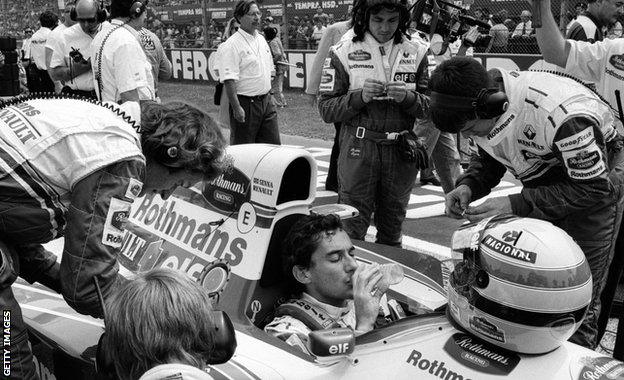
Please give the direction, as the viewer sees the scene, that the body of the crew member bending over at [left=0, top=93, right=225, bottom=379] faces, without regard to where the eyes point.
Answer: to the viewer's right

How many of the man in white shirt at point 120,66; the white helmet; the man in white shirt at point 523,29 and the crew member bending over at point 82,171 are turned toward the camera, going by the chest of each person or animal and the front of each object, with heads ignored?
1

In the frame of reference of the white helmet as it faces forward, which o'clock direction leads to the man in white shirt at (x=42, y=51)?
The man in white shirt is roughly at 12 o'clock from the white helmet.

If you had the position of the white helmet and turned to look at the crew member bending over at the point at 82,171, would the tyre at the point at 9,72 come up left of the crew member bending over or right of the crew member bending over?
right

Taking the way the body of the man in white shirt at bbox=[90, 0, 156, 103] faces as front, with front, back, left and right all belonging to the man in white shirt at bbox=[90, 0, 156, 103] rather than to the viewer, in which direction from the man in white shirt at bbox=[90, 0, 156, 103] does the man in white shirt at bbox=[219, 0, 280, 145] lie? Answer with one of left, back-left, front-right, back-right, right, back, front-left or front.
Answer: front

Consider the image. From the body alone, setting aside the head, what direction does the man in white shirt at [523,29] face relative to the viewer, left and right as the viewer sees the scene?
facing the viewer

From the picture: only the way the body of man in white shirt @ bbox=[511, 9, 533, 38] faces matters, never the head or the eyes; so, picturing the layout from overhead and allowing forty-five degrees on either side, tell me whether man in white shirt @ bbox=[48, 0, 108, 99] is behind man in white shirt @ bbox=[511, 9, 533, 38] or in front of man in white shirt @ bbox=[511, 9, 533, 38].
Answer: in front

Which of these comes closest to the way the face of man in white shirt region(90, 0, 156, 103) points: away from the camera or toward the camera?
away from the camera

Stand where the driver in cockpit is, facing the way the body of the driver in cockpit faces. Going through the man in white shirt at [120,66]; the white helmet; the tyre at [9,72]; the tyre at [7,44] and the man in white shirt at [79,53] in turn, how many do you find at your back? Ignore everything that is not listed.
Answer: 4

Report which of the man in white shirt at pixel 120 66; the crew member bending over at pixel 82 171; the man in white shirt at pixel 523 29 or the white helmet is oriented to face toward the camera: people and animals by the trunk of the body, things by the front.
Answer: the man in white shirt at pixel 523 29

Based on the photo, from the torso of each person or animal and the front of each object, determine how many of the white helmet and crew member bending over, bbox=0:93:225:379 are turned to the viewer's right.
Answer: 1

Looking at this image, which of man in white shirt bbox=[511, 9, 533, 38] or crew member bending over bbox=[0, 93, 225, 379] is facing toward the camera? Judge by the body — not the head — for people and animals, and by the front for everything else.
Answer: the man in white shirt

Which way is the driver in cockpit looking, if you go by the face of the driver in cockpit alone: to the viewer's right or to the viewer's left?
to the viewer's right

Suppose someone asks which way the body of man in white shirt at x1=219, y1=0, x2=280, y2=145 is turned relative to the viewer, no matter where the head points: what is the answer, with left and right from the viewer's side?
facing the viewer and to the right of the viewer

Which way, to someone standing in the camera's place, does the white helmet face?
facing away from the viewer and to the left of the viewer
